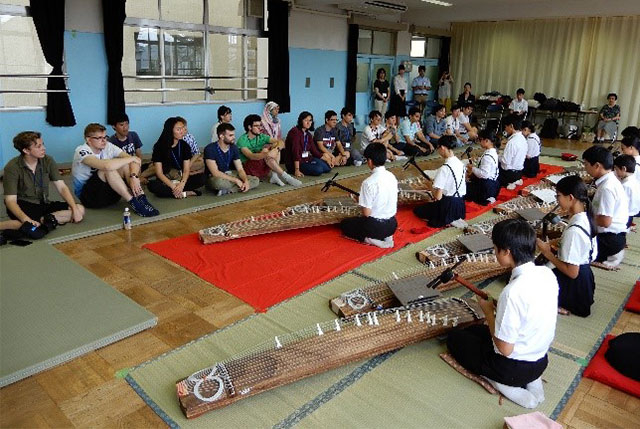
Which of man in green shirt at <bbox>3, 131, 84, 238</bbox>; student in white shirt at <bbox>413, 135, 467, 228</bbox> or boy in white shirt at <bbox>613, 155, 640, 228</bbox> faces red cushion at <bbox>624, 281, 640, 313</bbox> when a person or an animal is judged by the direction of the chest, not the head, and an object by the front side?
the man in green shirt

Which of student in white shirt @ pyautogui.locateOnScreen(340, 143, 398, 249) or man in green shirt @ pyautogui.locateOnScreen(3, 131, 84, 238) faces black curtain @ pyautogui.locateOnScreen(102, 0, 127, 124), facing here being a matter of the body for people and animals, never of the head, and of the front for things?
the student in white shirt

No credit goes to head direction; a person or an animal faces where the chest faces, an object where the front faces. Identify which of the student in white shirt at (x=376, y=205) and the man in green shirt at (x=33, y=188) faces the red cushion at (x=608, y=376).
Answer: the man in green shirt

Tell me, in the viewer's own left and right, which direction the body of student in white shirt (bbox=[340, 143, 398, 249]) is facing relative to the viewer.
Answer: facing away from the viewer and to the left of the viewer

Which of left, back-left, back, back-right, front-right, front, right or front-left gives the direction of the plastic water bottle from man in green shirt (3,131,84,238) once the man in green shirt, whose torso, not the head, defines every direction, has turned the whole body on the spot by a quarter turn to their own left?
front-right

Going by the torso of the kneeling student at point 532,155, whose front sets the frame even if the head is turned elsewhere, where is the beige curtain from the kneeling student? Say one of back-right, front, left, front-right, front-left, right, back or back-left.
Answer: right

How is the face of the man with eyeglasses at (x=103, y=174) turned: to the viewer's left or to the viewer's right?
to the viewer's right

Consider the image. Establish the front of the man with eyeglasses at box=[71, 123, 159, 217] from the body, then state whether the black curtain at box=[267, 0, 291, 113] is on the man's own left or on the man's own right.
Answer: on the man's own left

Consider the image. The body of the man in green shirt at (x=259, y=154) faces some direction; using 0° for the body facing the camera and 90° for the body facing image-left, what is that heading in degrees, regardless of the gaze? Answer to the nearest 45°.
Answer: approximately 315°

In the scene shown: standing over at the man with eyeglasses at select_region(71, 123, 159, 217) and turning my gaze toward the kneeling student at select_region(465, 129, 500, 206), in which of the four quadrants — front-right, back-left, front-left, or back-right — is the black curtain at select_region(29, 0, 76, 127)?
back-left

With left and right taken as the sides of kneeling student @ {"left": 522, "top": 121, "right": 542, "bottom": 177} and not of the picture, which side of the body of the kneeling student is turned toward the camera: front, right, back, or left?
left

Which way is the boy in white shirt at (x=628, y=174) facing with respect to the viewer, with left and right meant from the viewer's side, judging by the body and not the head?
facing to the left of the viewer

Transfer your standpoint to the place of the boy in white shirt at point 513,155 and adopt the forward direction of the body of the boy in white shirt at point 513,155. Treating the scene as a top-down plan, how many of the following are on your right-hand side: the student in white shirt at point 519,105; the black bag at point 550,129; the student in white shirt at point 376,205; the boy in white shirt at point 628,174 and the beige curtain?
3

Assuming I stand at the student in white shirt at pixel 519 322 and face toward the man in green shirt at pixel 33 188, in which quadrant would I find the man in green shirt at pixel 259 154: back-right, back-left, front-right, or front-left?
front-right

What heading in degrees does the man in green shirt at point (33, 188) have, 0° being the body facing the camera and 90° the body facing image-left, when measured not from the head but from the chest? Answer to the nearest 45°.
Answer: approximately 315°

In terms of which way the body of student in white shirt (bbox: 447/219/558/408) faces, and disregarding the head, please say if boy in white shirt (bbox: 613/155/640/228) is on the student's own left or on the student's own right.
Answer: on the student's own right

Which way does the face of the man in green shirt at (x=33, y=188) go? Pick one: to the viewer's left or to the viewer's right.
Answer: to the viewer's right

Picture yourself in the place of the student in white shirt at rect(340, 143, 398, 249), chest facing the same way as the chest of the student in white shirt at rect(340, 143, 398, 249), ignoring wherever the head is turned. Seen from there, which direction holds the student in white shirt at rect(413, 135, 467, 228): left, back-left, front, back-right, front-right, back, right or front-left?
right

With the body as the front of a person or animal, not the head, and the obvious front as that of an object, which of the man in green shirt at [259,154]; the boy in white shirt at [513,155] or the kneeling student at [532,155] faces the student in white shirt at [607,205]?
the man in green shirt

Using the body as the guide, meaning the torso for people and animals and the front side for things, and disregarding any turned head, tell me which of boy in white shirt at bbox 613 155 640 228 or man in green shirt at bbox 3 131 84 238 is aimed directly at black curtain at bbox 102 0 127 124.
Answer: the boy in white shirt
